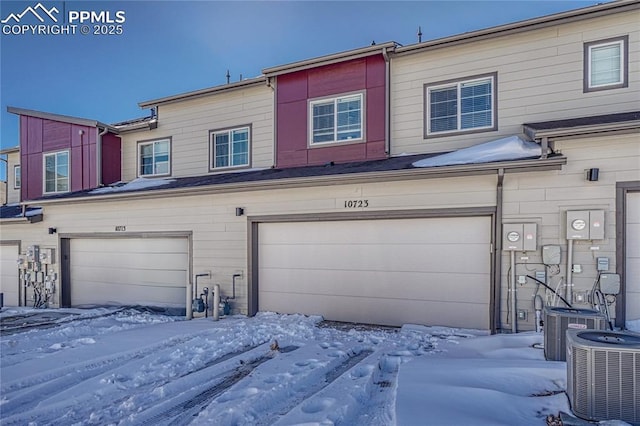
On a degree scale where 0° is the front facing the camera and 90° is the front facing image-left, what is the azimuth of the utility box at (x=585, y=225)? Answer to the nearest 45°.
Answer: approximately 0°

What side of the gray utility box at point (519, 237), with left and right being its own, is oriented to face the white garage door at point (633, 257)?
left

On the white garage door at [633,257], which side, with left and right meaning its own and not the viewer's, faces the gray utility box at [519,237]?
right

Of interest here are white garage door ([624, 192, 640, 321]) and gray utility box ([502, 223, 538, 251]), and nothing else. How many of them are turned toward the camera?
2

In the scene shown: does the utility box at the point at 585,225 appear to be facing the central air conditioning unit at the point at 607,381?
yes

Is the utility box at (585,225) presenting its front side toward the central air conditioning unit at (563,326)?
yes
